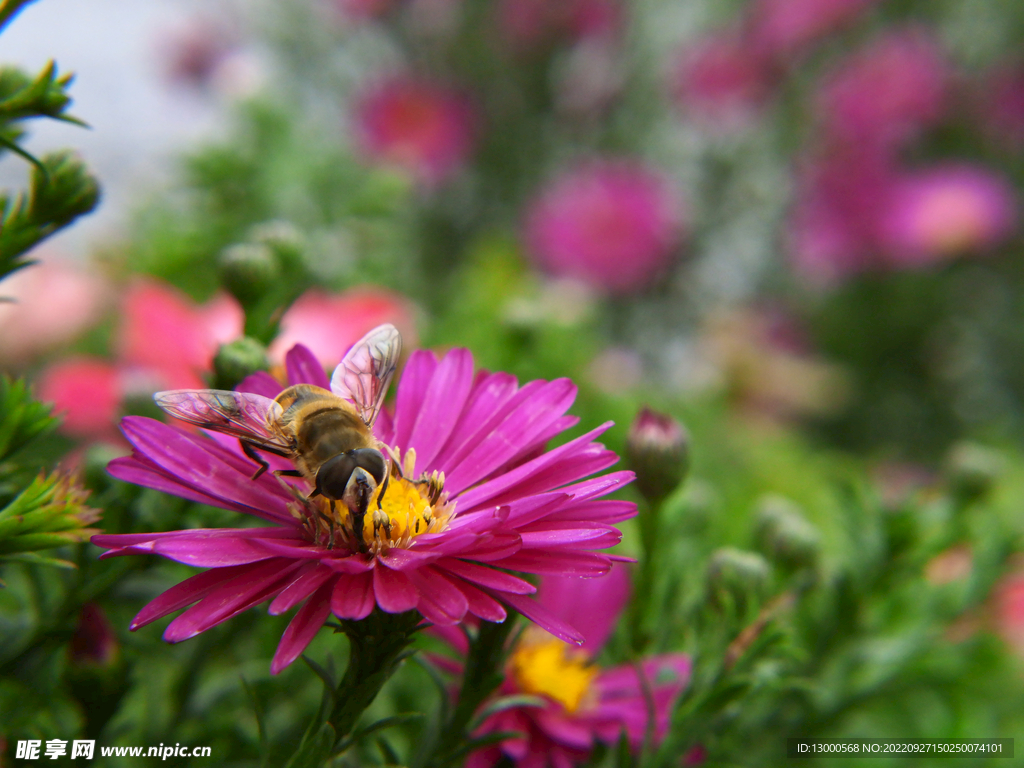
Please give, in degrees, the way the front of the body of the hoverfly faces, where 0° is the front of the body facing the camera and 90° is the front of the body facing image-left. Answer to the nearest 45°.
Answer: approximately 315°

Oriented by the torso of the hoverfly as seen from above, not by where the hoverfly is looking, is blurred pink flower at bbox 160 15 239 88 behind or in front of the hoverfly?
behind
